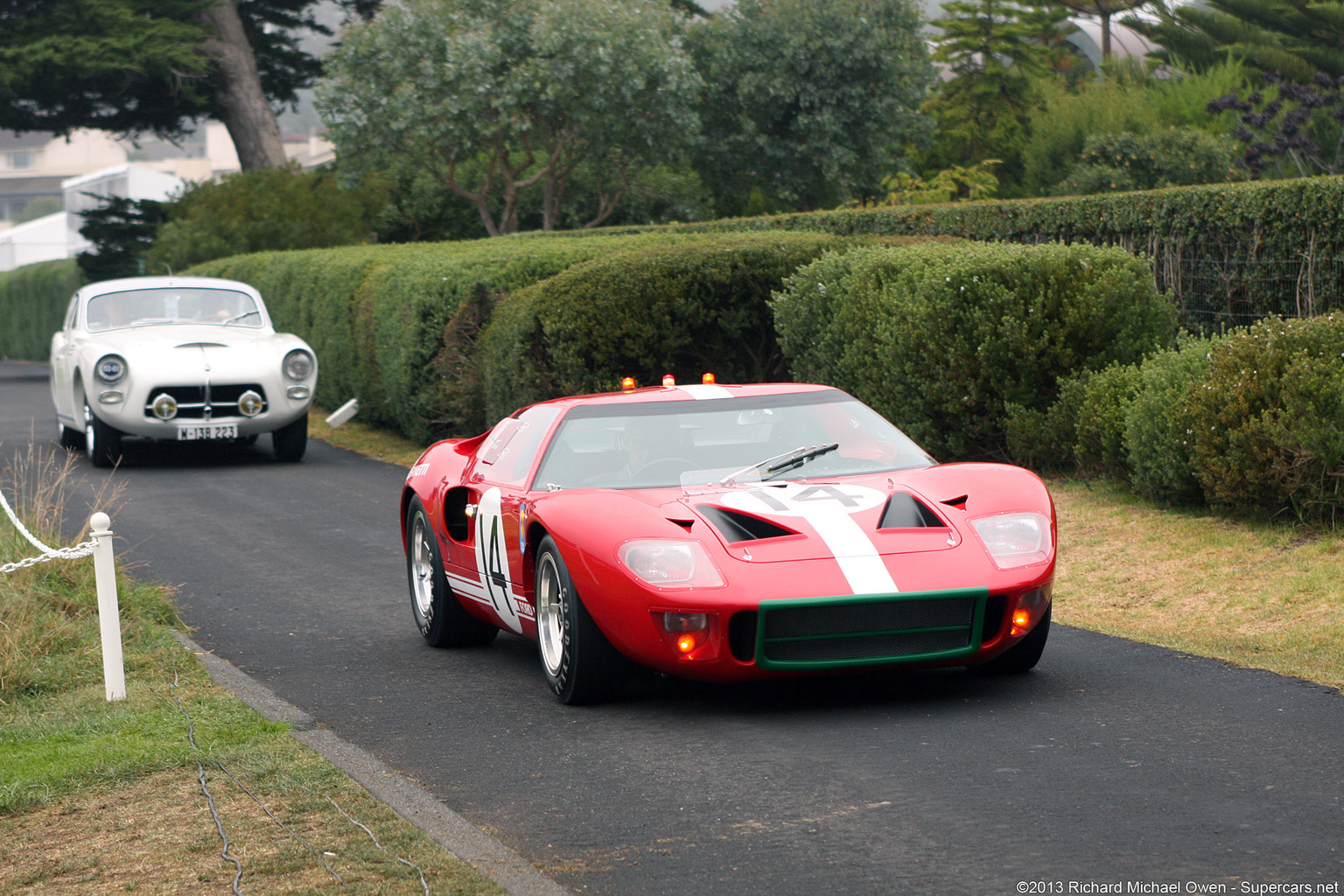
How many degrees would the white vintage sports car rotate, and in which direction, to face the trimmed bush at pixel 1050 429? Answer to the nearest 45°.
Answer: approximately 45° to its left

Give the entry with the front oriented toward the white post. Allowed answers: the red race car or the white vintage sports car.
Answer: the white vintage sports car

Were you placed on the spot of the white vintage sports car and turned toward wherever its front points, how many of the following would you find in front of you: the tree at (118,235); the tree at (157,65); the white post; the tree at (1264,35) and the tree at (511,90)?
1

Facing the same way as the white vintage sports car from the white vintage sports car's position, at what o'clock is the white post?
The white post is roughly at 12 o'clock from the white vintage sports car.

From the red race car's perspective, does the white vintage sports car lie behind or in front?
behind

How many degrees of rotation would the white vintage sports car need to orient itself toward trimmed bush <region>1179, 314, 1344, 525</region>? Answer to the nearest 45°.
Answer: approximately 45° to its left

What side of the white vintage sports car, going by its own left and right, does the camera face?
front

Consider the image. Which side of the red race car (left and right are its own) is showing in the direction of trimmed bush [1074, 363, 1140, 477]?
left

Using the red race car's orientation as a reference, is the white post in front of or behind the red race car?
behind

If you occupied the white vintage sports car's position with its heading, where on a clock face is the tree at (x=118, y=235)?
The tree is roughly at 6 o'clock from the white vintage sports car.

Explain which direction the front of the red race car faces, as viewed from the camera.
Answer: facing the viewer and to the right of the viewer

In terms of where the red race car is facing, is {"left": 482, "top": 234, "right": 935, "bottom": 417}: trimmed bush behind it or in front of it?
behind

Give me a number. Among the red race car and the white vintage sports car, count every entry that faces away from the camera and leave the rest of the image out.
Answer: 0
